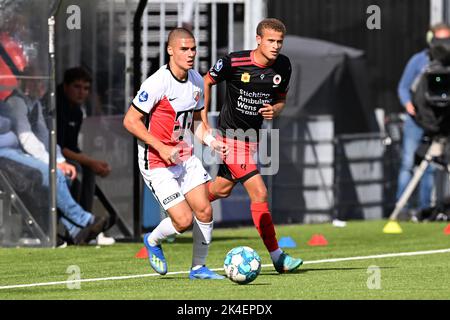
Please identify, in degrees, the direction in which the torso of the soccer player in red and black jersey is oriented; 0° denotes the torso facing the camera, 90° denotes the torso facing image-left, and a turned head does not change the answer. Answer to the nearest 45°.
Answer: approximately 315°

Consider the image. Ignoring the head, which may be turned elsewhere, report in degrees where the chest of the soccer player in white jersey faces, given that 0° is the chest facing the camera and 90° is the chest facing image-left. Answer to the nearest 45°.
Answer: approximately 315°

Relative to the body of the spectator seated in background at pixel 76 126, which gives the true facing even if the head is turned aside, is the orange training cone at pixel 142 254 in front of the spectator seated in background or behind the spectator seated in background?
in front

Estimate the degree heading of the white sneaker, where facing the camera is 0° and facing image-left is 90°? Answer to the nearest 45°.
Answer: approximately 270°

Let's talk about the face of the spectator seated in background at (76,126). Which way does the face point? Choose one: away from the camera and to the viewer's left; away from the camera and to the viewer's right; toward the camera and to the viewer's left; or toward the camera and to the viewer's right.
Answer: toward the camera and to the viewer's right

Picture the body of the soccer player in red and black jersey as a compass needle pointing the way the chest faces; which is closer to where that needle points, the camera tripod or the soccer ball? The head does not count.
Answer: the soccer ball

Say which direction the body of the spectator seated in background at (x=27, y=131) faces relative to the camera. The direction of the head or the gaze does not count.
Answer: to the viewer's right

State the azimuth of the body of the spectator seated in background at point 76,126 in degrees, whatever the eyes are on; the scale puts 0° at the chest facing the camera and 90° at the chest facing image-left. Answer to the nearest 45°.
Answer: approximately 315°

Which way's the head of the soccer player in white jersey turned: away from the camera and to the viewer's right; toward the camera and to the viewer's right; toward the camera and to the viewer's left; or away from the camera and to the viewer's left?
toward the camera and to the viewer's right
